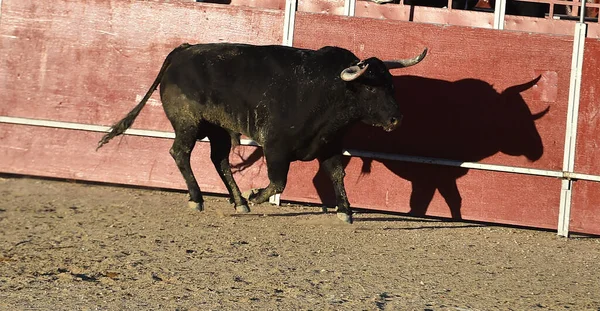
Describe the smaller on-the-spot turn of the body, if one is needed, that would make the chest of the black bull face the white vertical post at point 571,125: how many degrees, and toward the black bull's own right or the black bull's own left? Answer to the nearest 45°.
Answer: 0° — it already faces it

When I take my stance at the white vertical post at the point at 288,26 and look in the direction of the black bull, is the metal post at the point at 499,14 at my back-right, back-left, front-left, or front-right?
back-left

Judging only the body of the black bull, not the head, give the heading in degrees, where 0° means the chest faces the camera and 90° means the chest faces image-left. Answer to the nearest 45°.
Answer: approximately 270°

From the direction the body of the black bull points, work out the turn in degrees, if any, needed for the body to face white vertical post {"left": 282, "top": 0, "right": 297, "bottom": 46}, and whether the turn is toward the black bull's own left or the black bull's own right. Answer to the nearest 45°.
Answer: approximately 90° to the black bull's own left

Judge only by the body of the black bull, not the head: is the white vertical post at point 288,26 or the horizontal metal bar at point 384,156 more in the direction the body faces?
the horizontal metal bar

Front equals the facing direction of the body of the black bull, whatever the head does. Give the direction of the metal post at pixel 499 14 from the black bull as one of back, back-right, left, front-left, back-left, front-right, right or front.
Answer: front-left
